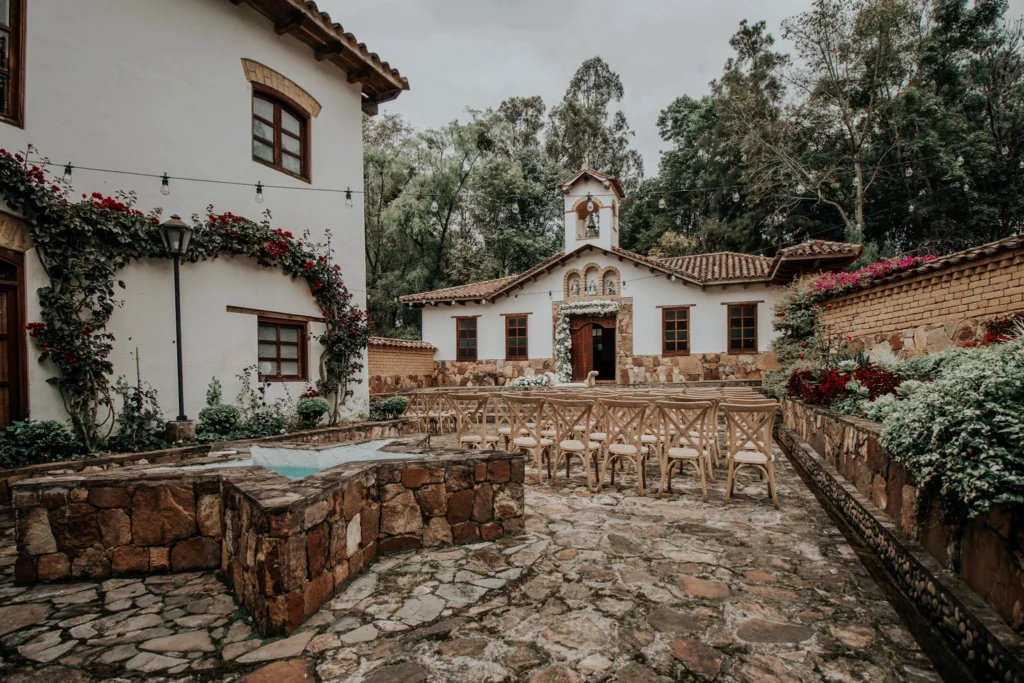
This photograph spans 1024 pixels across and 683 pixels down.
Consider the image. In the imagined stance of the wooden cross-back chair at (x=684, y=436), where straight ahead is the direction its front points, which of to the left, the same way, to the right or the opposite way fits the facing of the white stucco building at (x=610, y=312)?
the opposite way

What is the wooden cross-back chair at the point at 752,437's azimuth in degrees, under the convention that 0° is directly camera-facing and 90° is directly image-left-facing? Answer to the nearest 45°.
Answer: approximately 180°

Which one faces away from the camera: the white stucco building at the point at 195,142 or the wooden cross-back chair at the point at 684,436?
the wooden cross-back chair

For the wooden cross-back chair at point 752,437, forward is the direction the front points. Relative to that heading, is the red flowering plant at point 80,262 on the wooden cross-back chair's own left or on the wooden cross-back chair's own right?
on the wooden cross-back chair's own left

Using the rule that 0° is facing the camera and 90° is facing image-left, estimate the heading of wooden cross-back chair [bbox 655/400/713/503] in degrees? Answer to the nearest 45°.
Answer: approximately 180°

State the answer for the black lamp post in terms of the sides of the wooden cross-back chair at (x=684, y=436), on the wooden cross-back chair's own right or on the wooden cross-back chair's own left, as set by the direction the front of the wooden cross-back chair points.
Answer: on the wooden cross-back chair's own left

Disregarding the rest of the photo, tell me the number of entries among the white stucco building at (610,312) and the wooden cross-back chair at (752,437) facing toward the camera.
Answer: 1

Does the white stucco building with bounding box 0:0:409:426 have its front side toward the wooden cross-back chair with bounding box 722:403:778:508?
yes

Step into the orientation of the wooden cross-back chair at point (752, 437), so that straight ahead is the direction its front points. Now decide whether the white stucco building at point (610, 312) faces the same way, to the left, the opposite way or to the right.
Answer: the opposite way

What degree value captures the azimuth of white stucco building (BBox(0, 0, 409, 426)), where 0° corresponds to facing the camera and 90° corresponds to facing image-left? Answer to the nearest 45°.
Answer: approximately 315°

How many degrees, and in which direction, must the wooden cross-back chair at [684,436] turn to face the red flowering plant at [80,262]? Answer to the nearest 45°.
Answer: approximately 90° to its left

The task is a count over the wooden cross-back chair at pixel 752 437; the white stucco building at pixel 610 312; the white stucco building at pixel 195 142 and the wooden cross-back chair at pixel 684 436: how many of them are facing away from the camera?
2
